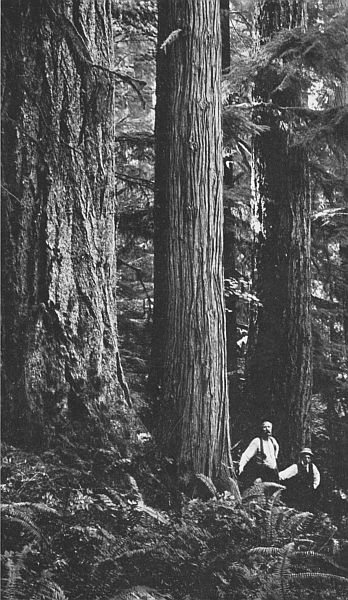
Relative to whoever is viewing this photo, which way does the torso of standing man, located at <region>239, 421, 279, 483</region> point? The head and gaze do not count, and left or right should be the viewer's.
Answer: facing the viewer and to the right of the viewer
